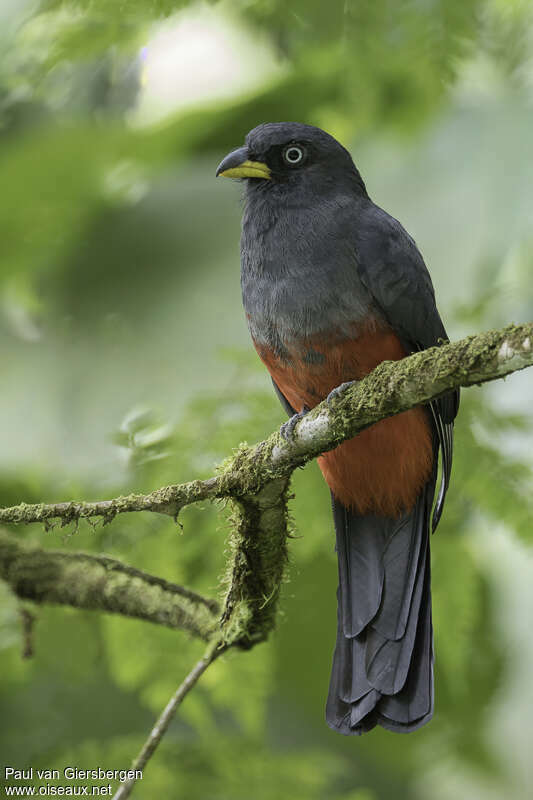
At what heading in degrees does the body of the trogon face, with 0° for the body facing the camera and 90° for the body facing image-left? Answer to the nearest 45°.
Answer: approximately 45°

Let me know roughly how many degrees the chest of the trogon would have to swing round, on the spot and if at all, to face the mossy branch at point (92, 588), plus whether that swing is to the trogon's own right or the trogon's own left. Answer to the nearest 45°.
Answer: approximately 45° to the trogon's own right
